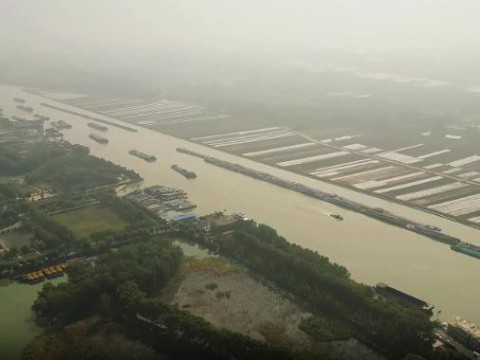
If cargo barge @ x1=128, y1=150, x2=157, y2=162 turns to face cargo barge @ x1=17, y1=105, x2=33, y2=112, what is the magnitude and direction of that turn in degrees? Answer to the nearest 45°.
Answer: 0° — it already faces it

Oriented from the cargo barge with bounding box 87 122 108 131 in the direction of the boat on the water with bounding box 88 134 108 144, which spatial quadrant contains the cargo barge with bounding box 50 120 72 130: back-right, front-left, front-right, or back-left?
back-right

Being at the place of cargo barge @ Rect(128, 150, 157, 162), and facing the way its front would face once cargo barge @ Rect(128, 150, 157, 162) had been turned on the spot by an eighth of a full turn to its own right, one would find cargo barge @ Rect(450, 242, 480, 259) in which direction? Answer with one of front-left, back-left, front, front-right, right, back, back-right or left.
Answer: back-right

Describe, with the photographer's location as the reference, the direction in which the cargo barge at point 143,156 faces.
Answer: facing away from the viewer and to the left of the viewer

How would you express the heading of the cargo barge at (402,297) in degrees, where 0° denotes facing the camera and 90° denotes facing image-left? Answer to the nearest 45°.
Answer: approximately 135°

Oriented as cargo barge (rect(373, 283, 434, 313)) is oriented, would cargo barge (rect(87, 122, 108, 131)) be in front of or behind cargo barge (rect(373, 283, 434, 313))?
in front
